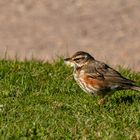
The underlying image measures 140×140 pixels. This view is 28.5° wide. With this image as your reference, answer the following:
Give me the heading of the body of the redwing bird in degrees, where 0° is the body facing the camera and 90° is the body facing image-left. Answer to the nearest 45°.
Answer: approximately 90°
